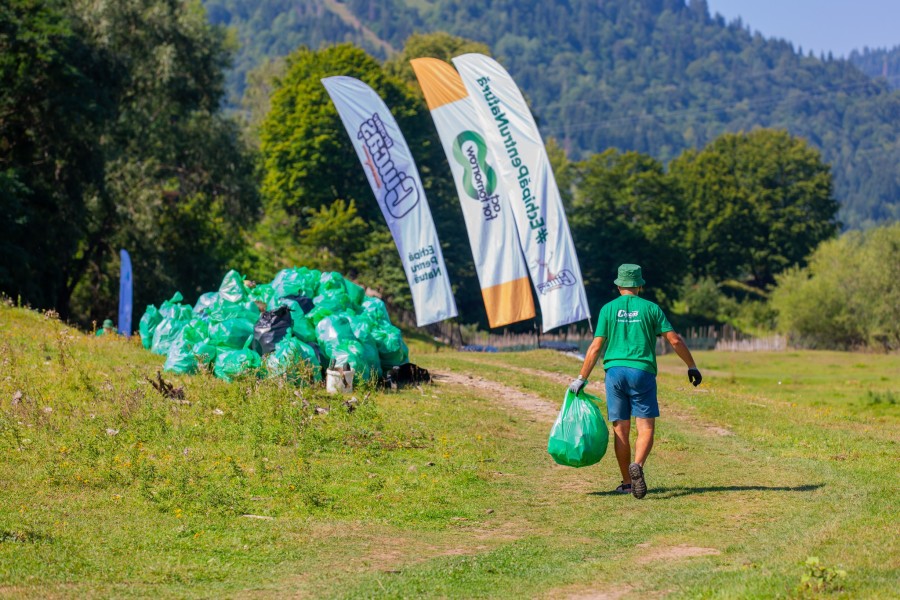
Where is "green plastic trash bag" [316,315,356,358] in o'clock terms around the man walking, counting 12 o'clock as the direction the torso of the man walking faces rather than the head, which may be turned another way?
The green plastic trash bag is roughly at 11 o'clock from the man walking.

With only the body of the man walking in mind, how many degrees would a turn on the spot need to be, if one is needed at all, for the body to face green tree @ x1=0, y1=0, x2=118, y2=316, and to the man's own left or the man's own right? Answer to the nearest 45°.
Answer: approximately 45° to the man's own left

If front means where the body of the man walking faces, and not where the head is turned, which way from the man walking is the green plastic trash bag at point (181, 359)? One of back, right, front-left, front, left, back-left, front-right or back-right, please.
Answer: front-left

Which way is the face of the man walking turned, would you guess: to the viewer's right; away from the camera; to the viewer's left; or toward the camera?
away from the camera

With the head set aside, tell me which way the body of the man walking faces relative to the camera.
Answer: away from the camera

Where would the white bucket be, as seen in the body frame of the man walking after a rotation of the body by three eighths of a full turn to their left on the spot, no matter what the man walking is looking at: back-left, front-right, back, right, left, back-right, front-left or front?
right

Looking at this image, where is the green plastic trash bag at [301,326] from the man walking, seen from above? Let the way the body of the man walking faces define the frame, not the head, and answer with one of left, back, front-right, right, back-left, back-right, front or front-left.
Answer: front-left

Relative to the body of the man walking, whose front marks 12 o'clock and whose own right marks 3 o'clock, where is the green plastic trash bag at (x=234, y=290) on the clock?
The green plastic trash bag is roughly at 11 o'clock from the man walking.

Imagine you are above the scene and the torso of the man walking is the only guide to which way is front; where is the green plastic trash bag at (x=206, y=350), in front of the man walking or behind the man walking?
in front
